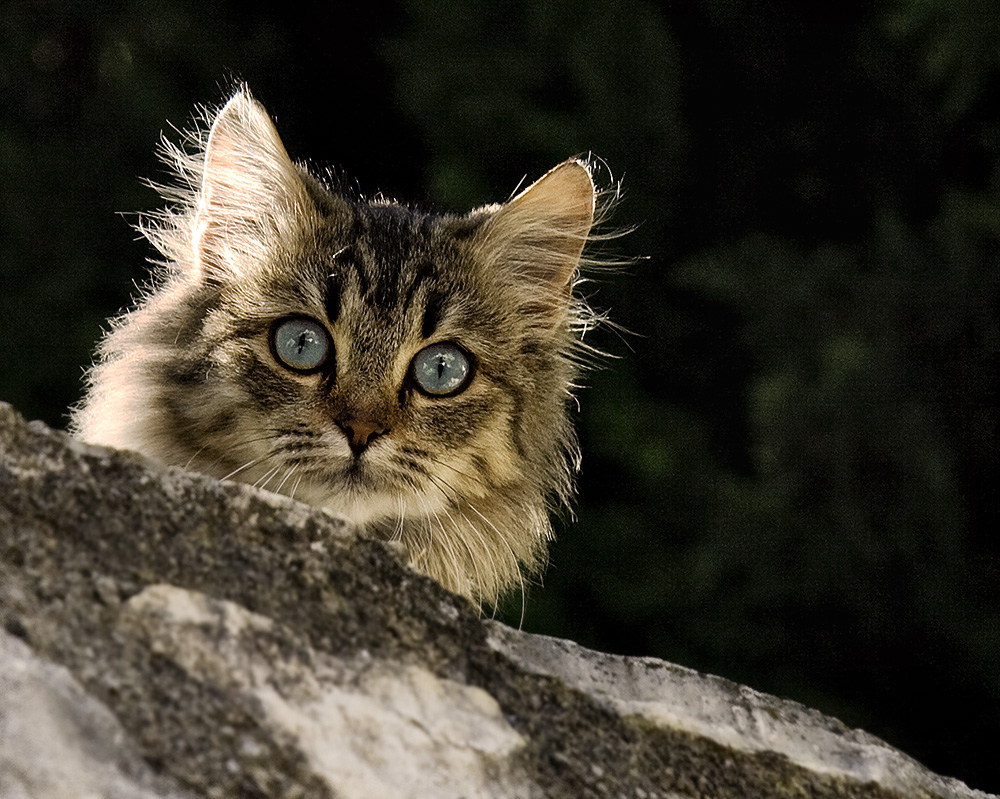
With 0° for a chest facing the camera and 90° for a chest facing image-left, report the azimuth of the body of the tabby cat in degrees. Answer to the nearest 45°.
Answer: approximately 0°
